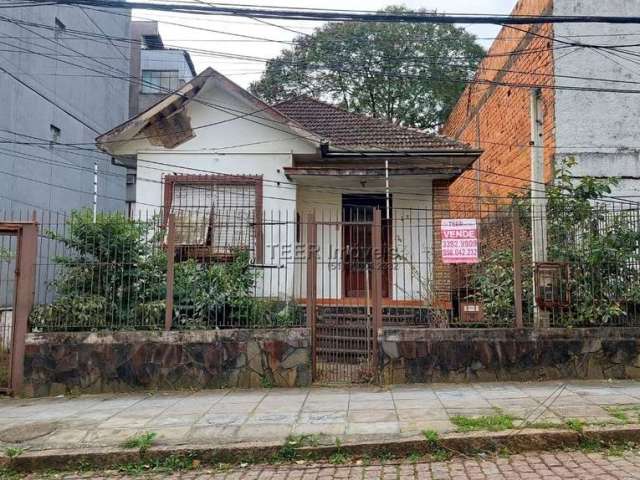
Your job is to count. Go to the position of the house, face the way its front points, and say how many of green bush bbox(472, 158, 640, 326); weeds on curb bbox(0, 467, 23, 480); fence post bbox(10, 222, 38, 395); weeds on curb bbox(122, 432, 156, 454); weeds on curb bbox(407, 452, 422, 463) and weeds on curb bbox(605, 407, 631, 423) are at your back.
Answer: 0

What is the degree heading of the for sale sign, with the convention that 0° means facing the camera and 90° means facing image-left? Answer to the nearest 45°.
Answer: approximately 0°

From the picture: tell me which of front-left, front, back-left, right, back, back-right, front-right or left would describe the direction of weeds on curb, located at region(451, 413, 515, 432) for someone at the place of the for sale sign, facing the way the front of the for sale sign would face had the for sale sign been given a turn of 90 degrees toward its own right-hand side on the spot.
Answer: left

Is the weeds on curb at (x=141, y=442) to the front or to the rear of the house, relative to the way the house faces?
to the front

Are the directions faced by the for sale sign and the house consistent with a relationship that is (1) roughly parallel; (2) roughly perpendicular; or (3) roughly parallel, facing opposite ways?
roughly parallel

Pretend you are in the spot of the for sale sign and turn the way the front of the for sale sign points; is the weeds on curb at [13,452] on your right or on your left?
on your right

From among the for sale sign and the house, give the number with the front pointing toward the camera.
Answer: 2

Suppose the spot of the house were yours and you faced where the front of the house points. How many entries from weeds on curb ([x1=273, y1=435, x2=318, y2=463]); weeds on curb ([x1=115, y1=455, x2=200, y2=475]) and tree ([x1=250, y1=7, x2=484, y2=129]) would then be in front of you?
2

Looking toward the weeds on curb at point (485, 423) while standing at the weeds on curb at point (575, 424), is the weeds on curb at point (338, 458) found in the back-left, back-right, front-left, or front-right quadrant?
front-left

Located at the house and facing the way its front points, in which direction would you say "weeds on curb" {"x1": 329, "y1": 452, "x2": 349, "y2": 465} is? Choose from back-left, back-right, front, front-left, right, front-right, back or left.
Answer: front

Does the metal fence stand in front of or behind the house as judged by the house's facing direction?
in front

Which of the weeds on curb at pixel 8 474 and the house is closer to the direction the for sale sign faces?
the weeds on curb

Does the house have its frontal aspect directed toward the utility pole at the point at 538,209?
no

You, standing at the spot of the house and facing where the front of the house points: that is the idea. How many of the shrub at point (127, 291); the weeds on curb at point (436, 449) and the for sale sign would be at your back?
0

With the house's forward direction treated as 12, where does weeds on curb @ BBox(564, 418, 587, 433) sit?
The weeds on curb is roughly at 11 o'clock from the house.

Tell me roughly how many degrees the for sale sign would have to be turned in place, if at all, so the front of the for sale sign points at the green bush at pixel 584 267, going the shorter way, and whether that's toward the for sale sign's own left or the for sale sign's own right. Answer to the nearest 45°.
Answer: approximately 90° to the for sale sign's own left

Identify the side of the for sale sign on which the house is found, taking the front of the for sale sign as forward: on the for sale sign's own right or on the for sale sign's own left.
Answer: on the for sale sign's own right

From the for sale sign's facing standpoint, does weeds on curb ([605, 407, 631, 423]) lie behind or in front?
in front

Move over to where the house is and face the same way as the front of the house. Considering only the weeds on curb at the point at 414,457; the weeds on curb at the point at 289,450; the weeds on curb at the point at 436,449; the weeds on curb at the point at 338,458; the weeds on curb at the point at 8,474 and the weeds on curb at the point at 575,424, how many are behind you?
0

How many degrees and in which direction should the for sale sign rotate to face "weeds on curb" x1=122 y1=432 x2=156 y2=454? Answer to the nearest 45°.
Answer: approximately 45° to its right

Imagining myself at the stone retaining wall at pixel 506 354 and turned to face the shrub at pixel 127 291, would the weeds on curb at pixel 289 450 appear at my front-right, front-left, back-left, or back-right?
front-left

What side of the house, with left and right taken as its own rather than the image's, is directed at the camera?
front
